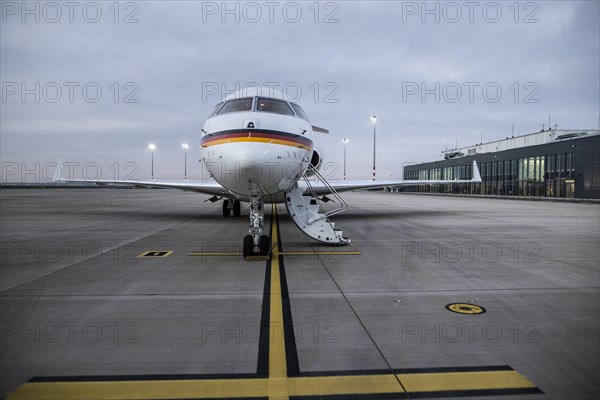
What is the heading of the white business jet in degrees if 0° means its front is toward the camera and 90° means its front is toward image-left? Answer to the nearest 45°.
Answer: approximately 0°
